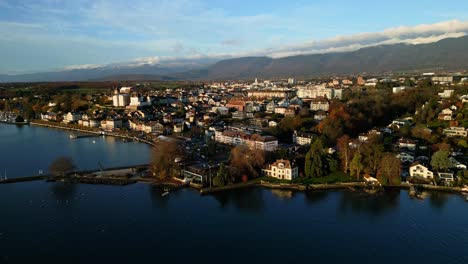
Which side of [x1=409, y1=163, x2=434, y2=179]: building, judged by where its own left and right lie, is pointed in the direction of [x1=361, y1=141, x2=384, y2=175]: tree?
right

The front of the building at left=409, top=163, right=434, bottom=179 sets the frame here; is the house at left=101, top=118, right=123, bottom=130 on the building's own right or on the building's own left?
on the building's own right

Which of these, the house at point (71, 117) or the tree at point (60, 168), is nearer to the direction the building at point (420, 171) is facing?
the tree

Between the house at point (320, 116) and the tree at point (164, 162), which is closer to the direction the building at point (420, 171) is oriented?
the tree

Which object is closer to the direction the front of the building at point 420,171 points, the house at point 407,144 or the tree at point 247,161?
the tree

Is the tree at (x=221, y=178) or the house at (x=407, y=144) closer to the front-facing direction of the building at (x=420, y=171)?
the tree

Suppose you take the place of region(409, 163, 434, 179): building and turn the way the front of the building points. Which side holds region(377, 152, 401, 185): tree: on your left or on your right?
on your right

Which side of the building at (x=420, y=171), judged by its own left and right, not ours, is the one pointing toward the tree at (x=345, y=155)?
right

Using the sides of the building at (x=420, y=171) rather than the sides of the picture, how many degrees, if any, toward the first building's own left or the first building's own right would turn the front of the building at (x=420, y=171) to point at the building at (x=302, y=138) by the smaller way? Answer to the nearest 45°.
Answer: approximately 135° to the first building's own right

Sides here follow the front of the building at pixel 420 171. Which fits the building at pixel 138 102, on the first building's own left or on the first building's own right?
on the first building's own right

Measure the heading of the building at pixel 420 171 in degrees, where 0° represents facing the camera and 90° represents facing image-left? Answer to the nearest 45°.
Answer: approximately 0°

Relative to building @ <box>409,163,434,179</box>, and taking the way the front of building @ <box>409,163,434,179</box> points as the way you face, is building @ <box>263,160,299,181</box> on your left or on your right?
on your right

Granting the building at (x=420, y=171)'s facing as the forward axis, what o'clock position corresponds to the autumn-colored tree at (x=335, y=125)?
The autumn-colored tree is roughly at 5 o'clock from the building.
